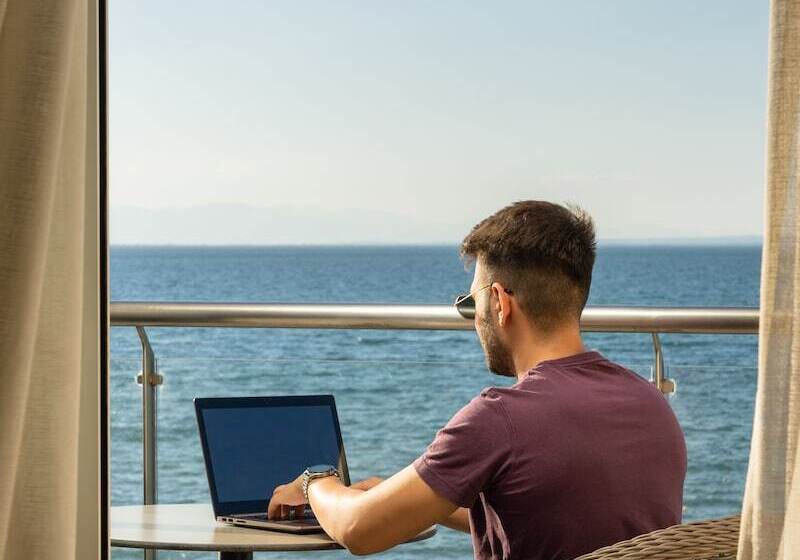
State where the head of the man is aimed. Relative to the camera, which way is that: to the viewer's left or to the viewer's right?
to the viewer's left

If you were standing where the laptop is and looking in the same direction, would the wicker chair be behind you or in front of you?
in front

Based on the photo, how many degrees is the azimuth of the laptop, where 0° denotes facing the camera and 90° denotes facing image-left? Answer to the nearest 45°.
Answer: approximately 315°

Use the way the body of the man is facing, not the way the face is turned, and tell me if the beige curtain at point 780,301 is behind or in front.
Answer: behind

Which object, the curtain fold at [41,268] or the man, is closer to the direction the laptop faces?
the man

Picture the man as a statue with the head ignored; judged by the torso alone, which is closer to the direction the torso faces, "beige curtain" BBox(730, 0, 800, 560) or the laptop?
the laptop

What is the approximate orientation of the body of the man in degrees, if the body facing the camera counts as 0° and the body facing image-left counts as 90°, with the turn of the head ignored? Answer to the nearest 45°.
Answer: approximately 135°

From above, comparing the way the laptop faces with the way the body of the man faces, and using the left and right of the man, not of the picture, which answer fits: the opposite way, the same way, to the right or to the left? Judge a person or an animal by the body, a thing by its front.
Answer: the opposite way

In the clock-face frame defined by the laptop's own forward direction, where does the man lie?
The man is roughly at 12 o'clock from the laptop.

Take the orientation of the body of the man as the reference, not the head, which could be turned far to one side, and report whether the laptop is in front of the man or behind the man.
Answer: in front
